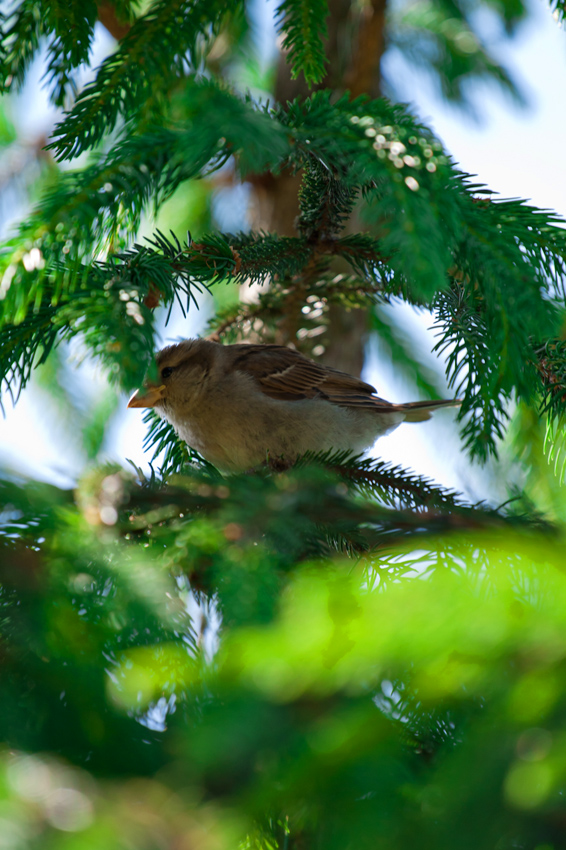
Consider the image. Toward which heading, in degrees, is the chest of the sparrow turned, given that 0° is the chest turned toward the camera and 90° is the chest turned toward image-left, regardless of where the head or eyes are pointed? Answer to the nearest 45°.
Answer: approximately 90°

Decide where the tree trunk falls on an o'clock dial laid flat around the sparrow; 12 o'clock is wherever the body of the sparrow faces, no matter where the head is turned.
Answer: The tree trunk is roughly at 3 o'clock from the sparrow.
